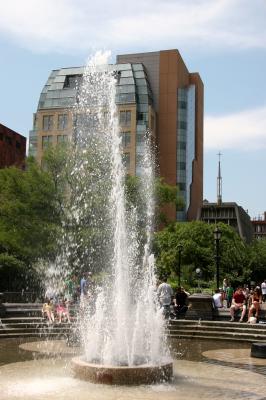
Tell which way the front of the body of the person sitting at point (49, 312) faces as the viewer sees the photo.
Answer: toward the camera

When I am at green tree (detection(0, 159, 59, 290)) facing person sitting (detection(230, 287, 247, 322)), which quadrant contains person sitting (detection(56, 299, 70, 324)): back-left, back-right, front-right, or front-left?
front-right

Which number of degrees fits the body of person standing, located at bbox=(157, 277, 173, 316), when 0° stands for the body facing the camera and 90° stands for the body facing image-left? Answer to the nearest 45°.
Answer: approximately 180°

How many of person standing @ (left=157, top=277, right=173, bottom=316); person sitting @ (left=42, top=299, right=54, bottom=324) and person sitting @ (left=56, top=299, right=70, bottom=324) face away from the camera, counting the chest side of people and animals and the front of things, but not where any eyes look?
1

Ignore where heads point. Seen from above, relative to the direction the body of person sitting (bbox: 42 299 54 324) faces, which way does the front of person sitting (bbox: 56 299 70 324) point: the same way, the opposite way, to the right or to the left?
the same way

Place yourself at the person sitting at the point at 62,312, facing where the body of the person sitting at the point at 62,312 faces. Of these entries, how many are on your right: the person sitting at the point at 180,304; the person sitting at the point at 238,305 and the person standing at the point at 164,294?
0

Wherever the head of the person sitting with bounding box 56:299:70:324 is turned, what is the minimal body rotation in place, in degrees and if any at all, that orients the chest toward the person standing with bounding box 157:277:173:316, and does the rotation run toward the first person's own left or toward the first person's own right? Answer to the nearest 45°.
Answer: approximately 90° to the first person's own left

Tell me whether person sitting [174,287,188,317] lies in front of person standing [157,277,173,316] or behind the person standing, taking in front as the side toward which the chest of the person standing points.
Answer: in front

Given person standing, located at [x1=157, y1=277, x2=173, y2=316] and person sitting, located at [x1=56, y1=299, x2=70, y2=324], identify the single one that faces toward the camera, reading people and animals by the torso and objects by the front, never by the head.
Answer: the person sitting

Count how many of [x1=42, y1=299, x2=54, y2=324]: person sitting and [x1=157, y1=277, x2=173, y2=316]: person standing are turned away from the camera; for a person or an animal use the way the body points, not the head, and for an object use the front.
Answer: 1

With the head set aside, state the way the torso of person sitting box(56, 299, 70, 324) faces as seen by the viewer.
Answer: toward the camera

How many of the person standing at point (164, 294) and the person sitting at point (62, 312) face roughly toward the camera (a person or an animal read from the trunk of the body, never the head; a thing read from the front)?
1

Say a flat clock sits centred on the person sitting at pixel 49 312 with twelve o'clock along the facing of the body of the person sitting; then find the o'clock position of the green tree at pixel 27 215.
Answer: The green tree is roughly at 6 o'clock from the person sitting.
